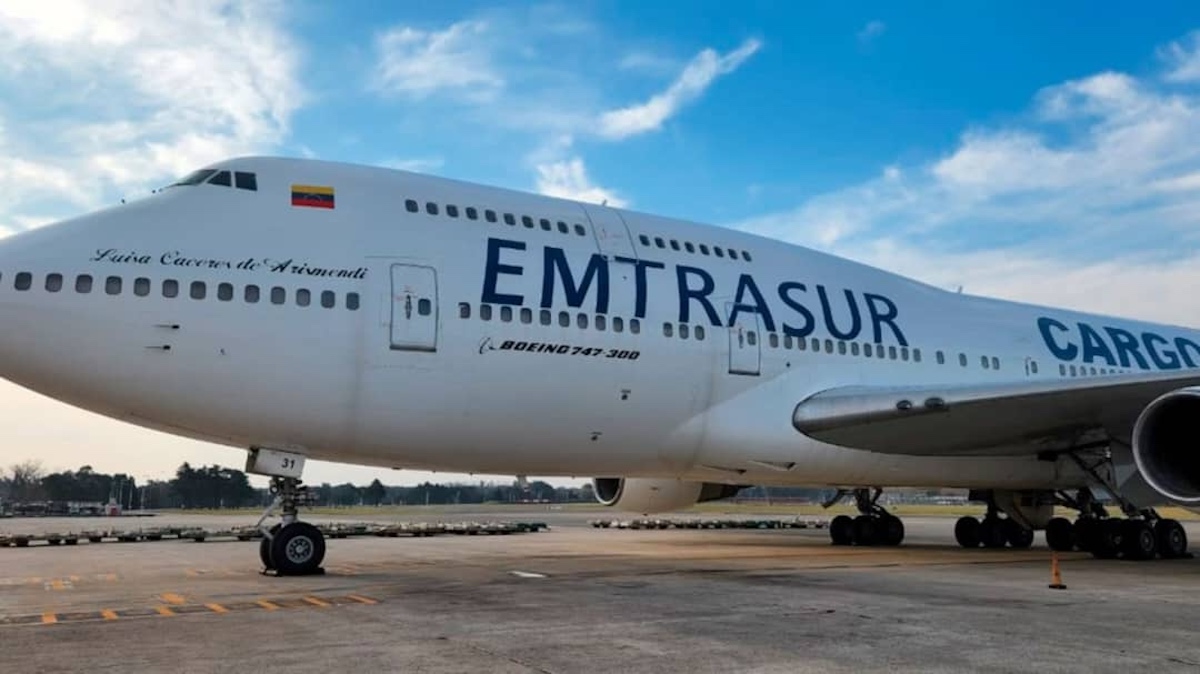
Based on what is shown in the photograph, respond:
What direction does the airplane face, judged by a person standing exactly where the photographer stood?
facing the viewer and to the left of the viewer
